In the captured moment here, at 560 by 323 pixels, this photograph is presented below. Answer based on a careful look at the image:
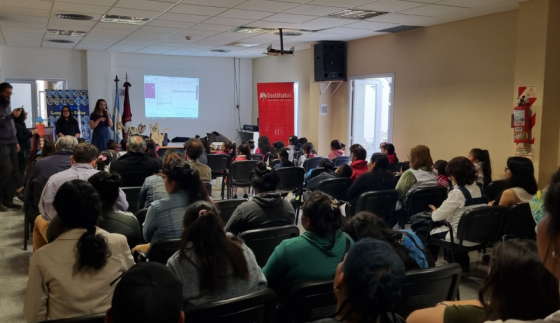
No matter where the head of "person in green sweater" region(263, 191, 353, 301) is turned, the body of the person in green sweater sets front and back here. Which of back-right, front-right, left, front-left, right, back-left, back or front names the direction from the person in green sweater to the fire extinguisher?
right

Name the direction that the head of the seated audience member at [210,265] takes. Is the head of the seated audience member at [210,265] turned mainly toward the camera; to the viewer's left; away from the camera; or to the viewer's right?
away from the camera

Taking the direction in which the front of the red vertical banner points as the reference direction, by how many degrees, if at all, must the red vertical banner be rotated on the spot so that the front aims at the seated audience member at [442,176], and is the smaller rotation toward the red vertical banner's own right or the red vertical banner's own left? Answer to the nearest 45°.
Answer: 0° — it already faces them

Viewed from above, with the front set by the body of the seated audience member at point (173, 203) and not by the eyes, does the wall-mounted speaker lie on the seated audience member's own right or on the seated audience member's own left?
on the seated audience member's own right

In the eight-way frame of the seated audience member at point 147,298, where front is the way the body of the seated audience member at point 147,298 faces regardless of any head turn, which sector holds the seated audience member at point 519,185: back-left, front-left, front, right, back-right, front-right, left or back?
front-right

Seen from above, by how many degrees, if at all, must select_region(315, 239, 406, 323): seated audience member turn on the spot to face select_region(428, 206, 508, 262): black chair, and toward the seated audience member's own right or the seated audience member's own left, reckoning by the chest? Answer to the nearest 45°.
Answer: approximately 45° to the seated audience member's own right

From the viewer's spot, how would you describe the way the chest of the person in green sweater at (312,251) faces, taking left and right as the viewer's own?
facing away from the viewer and to the left of the viewer

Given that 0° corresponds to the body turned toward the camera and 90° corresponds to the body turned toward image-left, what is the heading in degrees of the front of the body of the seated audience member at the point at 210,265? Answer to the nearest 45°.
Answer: approximately 180°

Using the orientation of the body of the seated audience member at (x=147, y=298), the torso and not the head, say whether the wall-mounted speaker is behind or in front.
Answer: in front

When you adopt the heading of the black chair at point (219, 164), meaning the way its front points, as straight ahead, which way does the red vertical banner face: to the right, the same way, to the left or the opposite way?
the opposite way

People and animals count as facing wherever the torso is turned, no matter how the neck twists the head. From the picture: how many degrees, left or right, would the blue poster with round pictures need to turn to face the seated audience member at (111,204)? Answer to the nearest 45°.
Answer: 0° — it already faces them

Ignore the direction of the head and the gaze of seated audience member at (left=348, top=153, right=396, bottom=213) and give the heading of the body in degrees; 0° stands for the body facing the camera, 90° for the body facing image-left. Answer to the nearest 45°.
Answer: approximately 135°

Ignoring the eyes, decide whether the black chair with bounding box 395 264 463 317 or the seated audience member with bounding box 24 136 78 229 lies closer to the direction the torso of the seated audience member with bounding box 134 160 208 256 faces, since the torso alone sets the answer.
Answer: the seated audience member

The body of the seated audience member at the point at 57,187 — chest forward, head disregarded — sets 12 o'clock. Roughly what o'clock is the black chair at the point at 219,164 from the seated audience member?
The black chair is roughly at 1 o'clock from the seated audience member.

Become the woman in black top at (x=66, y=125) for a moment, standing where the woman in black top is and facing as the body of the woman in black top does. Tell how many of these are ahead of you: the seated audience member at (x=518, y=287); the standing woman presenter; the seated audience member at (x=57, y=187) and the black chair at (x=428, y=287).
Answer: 3

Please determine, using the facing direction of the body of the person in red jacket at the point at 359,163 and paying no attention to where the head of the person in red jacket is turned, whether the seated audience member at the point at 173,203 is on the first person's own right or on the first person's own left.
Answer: on the first person's own left
